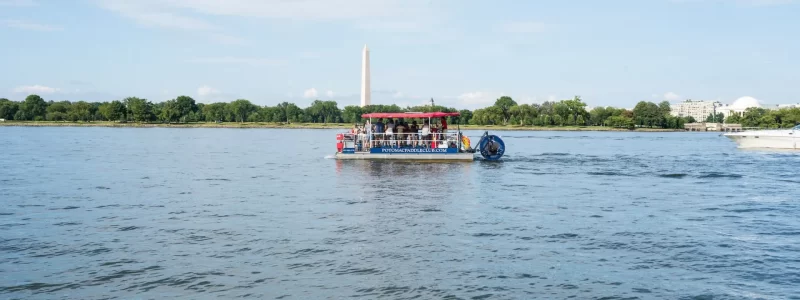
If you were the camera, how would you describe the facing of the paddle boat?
facing to the left of the viewer
